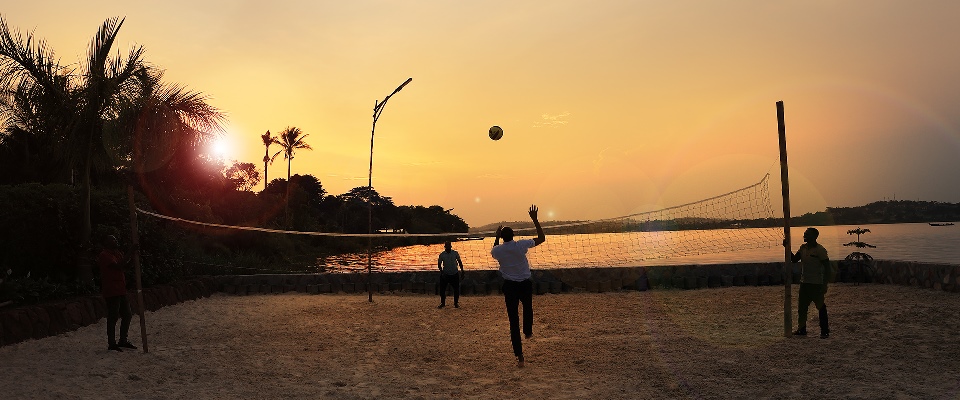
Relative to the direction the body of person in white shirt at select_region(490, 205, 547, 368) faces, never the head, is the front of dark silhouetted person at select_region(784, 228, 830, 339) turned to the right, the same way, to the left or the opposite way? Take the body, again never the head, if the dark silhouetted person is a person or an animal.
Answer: to the left

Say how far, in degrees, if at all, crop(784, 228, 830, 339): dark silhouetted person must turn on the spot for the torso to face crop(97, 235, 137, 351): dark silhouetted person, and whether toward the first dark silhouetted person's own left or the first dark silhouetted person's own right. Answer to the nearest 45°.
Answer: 0° — they already face them

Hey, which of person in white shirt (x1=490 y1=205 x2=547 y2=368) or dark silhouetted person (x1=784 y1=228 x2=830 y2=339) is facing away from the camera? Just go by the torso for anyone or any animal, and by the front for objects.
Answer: the person in white shirt

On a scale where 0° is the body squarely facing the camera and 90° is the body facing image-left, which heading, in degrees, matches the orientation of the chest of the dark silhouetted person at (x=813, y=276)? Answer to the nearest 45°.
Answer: approximately 45°

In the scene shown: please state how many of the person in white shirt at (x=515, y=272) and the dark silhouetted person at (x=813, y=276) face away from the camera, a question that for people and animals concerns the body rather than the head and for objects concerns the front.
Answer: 1

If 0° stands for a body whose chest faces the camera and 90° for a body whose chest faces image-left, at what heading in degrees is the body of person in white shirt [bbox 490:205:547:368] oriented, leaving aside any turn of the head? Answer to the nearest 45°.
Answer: approximately 180°

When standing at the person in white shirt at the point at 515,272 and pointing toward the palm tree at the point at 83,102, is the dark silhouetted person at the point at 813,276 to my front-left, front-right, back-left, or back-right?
back-right

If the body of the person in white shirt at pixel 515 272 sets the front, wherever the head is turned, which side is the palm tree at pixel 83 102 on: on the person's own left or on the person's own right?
on the person's own left

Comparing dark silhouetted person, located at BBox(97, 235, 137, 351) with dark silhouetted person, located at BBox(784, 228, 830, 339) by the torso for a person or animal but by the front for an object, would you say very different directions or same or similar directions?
very different directions

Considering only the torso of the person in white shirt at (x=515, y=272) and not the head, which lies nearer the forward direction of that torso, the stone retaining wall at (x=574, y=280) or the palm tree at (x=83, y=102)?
the stone retaining wall

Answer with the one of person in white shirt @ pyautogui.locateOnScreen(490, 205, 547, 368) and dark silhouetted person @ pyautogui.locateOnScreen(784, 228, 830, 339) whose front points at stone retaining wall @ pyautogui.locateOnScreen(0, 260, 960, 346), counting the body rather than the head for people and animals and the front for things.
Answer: the person in white shirt

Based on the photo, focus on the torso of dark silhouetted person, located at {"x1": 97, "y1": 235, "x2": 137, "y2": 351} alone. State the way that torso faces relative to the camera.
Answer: to the viewer's right
